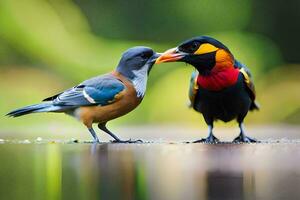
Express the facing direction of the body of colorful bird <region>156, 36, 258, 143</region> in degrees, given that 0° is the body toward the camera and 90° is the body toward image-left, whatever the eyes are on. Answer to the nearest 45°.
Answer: approximately 0°

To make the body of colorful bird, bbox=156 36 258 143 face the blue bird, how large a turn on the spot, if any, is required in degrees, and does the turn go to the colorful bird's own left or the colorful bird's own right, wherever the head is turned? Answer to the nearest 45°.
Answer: approximately 90° to the colorful bird's own right

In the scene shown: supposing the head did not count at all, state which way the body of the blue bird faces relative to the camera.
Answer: to the viewer's right

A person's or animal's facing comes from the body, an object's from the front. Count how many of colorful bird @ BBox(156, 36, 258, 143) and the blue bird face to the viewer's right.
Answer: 1
